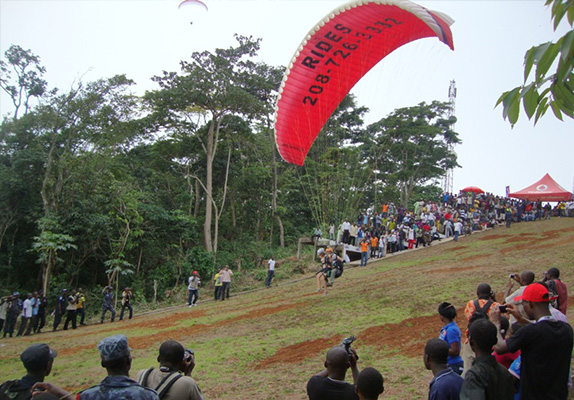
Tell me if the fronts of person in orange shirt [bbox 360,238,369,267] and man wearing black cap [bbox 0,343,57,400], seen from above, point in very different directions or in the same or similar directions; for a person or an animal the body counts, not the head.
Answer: very different directions

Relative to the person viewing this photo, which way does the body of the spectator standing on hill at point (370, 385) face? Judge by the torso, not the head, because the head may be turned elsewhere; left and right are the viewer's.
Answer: facing away from the viewer

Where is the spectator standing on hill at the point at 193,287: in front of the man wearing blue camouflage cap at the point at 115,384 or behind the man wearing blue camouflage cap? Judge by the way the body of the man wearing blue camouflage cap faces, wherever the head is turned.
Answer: in front

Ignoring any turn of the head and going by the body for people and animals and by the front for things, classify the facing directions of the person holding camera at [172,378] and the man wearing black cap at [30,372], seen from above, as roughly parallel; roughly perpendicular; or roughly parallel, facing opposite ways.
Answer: roughly parallel

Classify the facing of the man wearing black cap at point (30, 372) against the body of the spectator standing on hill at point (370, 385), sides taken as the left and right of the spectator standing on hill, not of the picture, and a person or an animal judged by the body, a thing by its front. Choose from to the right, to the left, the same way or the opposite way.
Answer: the same way

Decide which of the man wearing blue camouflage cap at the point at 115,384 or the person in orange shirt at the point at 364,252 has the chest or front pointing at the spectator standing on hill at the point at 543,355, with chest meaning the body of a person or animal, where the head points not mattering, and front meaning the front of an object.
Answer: the person in orange shirt

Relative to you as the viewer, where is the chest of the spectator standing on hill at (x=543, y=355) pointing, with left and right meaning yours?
facing away from the viewer and to the left of the viewer

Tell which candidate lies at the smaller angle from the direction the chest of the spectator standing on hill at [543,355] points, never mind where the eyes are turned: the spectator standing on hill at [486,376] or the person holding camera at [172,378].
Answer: the person holding camera

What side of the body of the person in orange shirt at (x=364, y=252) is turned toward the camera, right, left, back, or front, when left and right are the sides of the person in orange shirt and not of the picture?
front

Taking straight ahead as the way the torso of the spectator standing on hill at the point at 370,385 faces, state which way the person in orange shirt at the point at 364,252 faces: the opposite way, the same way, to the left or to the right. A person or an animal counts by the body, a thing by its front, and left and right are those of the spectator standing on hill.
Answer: the opposite way

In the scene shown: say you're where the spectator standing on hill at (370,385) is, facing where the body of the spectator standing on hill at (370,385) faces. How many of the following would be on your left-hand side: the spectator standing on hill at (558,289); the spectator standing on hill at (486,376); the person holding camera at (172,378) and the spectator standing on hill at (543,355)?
1

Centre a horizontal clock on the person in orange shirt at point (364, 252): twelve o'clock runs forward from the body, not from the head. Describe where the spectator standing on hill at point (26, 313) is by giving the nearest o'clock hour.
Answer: The spectator standing on hill is roughly at 2 o'clock from the person in orange shirt.

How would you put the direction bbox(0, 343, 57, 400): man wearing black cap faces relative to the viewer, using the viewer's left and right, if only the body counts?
facing away from the viewer and to the right of the viewer

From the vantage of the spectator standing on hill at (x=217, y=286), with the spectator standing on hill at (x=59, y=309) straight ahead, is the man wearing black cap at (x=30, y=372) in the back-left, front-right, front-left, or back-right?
front-left

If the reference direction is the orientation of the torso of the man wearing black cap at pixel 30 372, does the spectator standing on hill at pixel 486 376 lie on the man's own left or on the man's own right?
on the man's own right

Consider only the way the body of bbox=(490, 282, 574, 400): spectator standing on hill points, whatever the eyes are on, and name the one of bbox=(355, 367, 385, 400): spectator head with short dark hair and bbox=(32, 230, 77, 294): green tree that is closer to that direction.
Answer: the green tree

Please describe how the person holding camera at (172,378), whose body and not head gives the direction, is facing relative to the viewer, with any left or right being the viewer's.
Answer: facing away from the viewer and to the right of the viewer

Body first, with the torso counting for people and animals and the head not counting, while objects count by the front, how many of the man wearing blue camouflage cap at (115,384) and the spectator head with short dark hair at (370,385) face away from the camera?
2

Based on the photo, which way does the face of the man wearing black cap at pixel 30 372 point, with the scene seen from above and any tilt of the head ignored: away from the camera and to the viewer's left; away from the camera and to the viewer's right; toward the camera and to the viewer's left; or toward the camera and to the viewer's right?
away from the camera and to the viewer's right

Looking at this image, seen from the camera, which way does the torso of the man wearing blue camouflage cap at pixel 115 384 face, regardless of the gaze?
away from the camera
